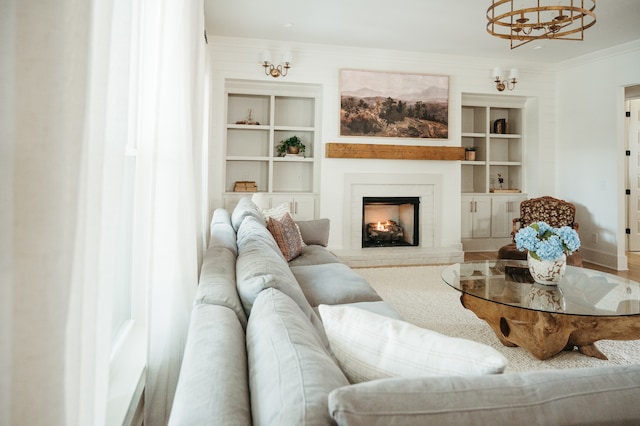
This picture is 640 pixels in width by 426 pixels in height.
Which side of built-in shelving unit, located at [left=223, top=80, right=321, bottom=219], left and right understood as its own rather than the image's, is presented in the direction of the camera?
front

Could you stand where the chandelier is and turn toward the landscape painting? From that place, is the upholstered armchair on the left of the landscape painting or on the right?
right

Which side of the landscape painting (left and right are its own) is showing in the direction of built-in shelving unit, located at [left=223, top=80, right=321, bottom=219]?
right

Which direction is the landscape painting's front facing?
toward the camera

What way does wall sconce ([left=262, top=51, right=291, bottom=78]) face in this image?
toward the camera

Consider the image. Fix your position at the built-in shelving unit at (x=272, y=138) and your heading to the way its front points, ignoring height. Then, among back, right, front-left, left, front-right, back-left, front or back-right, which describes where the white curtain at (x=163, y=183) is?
front

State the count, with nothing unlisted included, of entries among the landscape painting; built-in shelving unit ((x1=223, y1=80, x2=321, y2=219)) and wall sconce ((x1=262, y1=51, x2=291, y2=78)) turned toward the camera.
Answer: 3

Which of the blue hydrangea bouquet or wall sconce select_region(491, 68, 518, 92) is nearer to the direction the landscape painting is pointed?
the blue hydrangea bouquet

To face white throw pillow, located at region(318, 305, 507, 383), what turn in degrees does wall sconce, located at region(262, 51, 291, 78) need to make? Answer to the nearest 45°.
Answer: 0° — it already faces it

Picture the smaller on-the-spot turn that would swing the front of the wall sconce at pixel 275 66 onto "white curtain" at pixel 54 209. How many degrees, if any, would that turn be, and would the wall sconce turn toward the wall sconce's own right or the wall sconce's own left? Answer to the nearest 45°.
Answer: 0° — it already faces it
